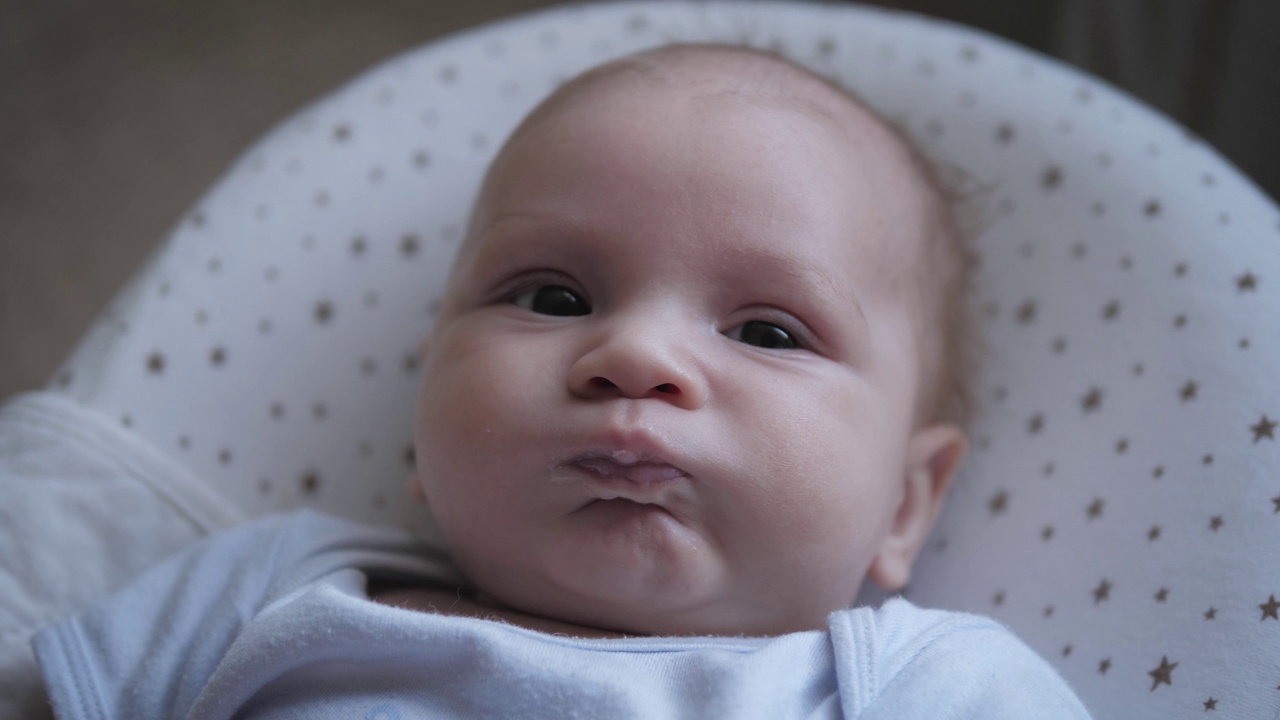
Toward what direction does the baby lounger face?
toward the camera
